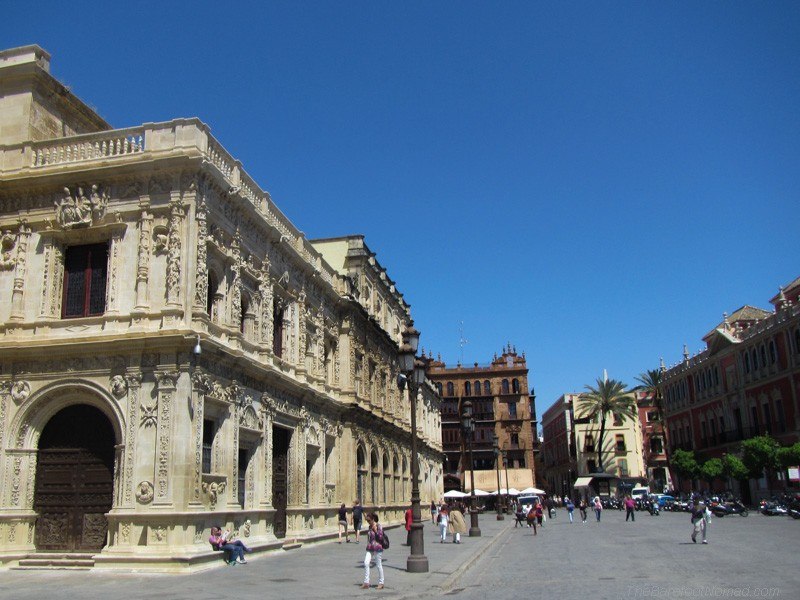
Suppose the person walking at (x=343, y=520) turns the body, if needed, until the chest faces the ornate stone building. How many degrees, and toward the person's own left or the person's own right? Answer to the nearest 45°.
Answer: approximately 135° to the person's own left

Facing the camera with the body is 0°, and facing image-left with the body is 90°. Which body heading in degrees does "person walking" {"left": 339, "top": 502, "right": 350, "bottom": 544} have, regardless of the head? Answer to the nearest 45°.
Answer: approximately 180°

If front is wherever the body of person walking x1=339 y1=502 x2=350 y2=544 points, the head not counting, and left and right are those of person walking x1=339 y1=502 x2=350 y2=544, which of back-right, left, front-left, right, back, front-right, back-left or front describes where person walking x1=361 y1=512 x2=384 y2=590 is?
back

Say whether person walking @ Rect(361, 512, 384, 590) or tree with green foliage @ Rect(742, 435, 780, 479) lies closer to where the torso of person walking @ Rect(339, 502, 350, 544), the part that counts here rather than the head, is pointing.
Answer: the tree with green foliage

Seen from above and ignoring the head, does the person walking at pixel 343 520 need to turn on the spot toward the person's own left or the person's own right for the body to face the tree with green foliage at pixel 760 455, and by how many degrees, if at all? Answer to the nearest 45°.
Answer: approximately 45° to the person's own right
